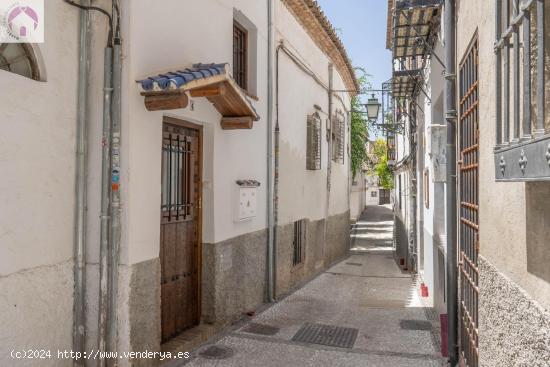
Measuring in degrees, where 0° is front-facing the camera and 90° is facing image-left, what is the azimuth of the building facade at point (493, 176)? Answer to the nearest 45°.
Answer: approximately 90°

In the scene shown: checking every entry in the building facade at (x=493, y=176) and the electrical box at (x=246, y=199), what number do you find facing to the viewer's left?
1

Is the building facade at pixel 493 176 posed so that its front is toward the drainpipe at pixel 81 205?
yes

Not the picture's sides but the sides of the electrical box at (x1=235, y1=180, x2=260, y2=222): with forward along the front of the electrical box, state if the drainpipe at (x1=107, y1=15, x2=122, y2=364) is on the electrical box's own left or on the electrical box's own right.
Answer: on the electrical box's own right

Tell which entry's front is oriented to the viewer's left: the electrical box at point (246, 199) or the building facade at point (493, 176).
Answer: the building facade

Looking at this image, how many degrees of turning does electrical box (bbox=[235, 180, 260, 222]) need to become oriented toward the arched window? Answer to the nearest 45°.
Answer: approximately 90° to its right

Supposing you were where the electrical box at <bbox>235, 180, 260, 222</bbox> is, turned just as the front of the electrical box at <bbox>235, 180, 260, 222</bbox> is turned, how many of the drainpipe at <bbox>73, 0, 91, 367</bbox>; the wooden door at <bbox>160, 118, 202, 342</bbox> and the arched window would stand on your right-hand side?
3

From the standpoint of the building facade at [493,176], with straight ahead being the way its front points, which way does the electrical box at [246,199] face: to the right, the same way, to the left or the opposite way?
the opposite way

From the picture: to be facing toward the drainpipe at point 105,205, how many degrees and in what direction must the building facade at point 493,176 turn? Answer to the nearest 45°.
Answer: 0° — it already faces it

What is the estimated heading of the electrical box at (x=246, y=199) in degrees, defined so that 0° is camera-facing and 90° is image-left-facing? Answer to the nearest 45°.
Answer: approximately 315°

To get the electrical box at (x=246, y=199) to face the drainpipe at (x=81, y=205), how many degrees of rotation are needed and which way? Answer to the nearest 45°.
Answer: approximately 90° to its right
